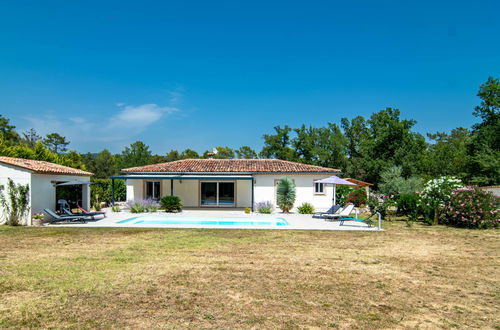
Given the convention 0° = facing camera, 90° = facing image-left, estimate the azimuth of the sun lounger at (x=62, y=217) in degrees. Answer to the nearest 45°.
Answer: approximately 270°

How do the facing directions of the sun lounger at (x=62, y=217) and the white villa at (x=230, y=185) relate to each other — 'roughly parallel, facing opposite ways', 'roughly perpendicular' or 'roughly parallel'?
roughly perpendicular

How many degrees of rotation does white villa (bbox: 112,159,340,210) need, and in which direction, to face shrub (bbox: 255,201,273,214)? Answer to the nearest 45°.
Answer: approximately 45° to its left

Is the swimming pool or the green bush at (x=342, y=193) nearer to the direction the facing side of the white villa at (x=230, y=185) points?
the swimming pool

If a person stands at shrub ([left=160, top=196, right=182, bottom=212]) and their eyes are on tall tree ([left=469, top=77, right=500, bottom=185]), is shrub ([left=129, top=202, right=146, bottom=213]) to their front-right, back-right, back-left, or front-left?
back-left

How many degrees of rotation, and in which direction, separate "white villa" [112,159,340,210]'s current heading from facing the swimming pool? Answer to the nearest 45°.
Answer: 0° — it already faces it

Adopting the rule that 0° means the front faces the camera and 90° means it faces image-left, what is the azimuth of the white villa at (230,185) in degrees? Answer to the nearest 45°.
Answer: approximately 0°

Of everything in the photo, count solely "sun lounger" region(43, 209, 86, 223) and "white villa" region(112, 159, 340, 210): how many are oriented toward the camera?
1
